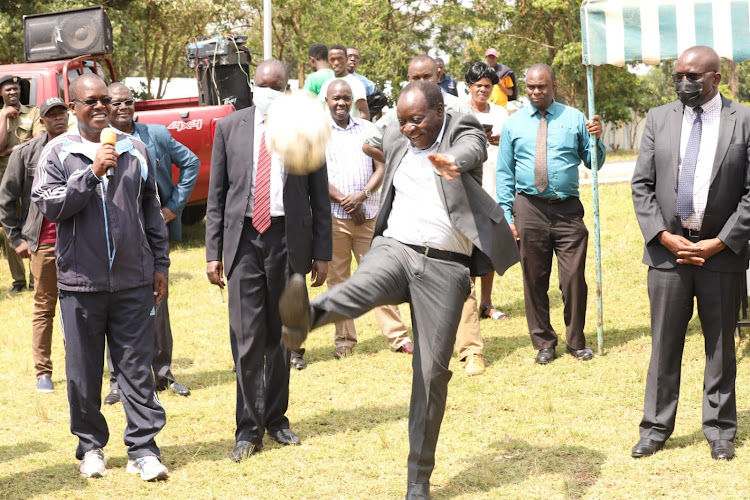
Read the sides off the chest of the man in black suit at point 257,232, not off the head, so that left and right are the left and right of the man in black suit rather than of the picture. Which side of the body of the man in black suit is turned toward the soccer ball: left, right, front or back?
front

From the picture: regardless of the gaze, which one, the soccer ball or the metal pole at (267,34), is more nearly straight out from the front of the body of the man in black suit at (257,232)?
the soccer ball

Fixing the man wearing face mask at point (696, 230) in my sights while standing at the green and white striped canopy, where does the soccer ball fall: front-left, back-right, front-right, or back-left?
front-right

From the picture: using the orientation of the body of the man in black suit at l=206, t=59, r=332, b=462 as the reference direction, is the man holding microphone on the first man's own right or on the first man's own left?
on the first man's own right

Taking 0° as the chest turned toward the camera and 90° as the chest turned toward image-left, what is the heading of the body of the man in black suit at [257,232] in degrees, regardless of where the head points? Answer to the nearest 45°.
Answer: approximately 0°

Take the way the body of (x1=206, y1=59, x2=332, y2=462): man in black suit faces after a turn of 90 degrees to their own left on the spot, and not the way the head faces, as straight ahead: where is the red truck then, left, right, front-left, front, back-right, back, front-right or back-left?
left

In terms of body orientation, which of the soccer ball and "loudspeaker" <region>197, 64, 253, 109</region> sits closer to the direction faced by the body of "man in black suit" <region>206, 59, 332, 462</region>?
the soccer ball

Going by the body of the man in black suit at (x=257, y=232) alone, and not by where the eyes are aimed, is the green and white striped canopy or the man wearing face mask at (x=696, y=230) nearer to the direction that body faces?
the man wearing face mask

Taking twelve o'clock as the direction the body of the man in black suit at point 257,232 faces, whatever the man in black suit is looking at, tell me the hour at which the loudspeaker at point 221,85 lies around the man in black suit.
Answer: The loudspeaker is roughly at 6 o'clock from the man in black suit.

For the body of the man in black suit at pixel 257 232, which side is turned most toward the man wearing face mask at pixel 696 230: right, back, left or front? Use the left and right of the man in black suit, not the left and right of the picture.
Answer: left

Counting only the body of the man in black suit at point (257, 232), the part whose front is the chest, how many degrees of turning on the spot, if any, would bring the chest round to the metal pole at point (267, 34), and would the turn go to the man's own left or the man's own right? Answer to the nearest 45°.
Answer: approximately 180°

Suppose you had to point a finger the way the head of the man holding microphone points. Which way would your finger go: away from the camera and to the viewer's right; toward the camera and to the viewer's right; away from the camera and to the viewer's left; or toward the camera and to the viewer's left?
toward the camera and to the viewer's right
